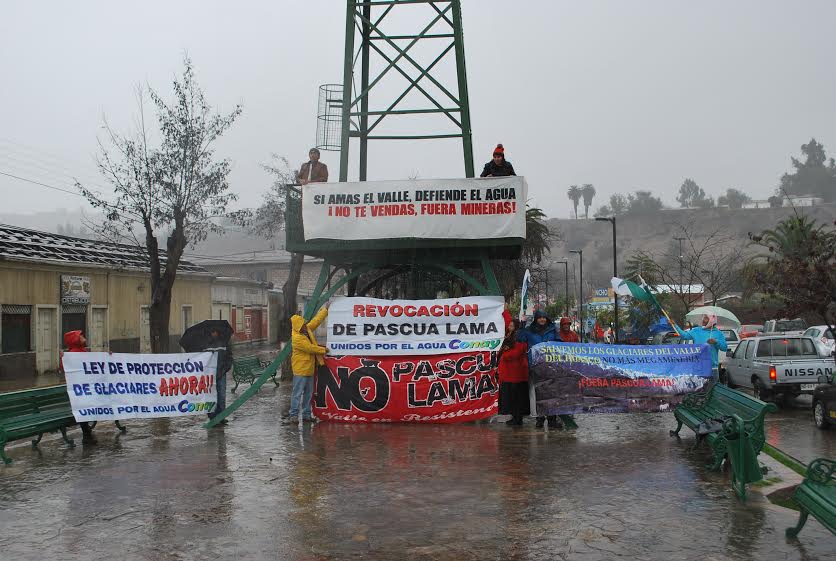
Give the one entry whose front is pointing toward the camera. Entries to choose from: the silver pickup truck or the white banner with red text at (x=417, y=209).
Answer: the white banner with red text

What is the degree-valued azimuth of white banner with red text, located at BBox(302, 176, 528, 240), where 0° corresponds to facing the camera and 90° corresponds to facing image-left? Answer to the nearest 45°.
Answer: approximately 0°

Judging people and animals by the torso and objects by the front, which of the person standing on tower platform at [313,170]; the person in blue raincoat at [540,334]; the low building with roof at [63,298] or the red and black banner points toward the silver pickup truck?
the low building with roof

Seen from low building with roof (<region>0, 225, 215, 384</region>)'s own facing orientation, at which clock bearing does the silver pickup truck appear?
The silver pickup truck is roughly at 12 o'clock from the low building with roof.

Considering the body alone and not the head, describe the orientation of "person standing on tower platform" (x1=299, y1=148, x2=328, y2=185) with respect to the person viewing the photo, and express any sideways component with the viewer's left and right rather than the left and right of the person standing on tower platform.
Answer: facing the viewer

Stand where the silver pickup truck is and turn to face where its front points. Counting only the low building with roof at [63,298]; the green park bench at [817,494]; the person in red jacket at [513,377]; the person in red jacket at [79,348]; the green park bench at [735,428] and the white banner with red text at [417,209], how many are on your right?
0

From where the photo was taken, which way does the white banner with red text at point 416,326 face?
toward the camera

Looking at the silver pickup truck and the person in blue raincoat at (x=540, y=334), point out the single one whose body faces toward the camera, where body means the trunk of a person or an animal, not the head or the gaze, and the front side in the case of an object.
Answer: the person in blue raincoat

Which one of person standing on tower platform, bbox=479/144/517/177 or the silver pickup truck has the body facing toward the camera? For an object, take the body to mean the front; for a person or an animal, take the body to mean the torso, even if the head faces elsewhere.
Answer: the person standing on tower platform

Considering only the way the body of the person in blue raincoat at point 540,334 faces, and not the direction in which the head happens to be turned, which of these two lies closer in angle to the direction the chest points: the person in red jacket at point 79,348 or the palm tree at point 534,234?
the person in red jacket

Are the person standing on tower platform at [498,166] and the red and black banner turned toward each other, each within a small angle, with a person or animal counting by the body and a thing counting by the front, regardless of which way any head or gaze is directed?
no

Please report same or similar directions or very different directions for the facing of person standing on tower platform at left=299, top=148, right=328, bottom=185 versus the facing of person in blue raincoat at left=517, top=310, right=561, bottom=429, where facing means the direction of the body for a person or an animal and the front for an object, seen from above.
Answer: same or similar directions

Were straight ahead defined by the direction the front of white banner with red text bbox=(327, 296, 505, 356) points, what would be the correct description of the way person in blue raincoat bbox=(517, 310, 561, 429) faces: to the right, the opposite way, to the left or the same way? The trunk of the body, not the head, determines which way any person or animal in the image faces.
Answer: the same way

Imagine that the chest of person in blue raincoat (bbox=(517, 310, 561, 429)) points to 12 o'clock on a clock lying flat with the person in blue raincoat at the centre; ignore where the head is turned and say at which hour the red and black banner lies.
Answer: The red and black banner is roughly at 3 o'clock from the person in blue raincoat.

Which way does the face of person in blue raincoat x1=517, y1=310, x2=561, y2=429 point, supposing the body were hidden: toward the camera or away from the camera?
toward the camera
